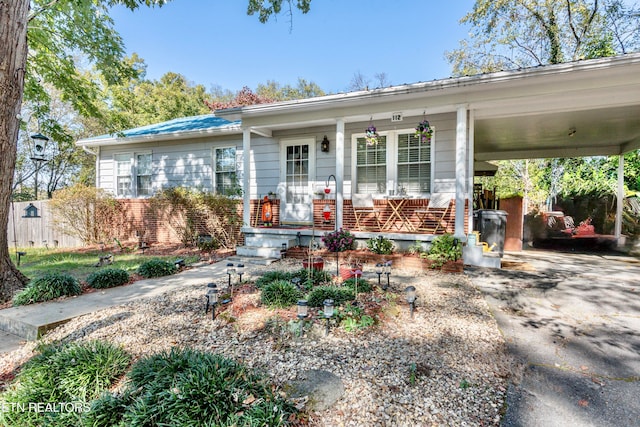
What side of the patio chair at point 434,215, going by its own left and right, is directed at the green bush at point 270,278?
front

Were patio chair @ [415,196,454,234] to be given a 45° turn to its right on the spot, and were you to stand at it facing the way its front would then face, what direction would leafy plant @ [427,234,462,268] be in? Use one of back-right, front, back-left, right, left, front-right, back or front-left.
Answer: left

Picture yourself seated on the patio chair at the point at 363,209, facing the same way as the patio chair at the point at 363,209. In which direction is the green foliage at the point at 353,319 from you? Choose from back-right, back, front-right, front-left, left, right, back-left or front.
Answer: front-right

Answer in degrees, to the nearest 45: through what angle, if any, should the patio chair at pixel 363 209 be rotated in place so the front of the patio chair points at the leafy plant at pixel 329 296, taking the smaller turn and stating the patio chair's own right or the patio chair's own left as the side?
approximately 45° to the patio chair's own right

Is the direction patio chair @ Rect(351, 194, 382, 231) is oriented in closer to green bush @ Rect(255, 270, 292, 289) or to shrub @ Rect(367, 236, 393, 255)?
the shrub

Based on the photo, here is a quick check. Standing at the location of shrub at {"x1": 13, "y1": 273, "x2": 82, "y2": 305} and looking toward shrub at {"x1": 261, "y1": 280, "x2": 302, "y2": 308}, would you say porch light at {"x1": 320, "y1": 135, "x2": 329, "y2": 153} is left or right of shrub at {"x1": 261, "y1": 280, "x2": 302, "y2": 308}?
left

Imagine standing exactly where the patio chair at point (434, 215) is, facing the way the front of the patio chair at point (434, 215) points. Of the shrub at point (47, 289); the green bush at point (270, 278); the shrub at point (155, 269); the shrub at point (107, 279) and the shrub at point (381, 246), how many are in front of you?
5

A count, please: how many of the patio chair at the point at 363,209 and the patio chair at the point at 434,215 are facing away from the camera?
0

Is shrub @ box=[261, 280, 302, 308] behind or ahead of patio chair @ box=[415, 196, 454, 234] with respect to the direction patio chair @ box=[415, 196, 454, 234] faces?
ahead

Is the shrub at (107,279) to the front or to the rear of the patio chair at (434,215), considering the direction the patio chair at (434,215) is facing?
to the front

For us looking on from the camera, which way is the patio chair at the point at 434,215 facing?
facing the viewer and to the left of the viewer

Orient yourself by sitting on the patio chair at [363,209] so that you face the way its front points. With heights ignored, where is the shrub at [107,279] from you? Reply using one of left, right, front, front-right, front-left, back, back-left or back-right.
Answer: right
